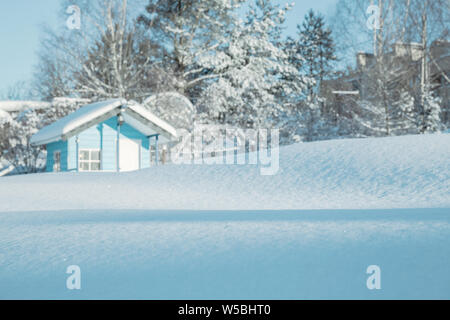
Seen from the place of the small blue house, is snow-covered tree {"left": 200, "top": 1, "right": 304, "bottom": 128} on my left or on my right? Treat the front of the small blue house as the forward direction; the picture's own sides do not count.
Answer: on my left

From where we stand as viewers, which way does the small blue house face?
facing the viewer and to the right of the viewer

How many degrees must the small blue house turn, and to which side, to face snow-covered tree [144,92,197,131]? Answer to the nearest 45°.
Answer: approximately 90° to its left

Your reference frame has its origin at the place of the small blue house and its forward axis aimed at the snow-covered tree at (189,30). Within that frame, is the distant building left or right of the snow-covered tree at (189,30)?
right

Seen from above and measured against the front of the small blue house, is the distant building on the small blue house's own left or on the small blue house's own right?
on the small blue house's own left

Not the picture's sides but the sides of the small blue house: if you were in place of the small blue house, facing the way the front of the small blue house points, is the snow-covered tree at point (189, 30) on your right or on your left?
on your left
